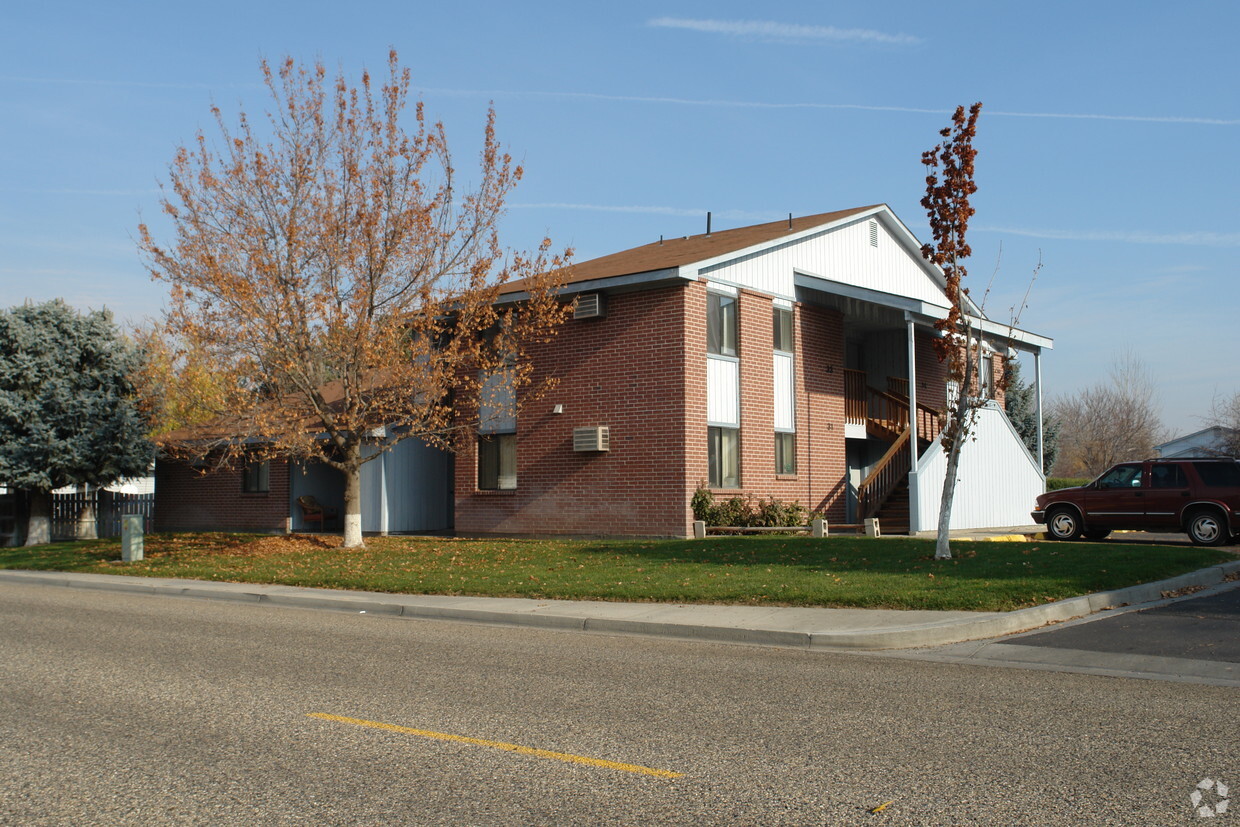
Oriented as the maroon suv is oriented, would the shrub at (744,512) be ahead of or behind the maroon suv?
ahead

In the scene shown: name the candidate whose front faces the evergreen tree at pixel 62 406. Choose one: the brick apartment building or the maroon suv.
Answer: the maroon suv

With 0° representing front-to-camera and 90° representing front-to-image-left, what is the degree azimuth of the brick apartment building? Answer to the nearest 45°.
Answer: approximately 315°

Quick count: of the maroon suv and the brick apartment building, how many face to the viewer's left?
1

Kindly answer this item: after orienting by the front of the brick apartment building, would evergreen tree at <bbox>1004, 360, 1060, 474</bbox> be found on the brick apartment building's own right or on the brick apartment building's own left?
on the brick apartment building's own left

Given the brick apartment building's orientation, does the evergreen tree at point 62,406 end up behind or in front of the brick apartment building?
behind

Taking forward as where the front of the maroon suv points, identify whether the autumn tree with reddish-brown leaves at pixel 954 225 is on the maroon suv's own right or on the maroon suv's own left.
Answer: on the maroon suv's own left

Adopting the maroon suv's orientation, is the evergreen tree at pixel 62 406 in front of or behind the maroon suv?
in front

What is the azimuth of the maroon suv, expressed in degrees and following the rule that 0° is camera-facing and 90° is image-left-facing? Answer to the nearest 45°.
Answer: approximately 90°

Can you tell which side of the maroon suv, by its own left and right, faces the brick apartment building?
front

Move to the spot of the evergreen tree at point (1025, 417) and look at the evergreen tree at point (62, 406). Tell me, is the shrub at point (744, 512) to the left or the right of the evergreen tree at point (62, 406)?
left

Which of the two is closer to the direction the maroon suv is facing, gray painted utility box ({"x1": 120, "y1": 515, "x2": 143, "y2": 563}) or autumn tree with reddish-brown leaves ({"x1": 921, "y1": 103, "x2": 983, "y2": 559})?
the gray painted utility box

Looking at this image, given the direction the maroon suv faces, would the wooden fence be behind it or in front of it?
in front

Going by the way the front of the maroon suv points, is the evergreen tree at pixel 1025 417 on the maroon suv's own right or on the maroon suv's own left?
on the maroon suv's own right
